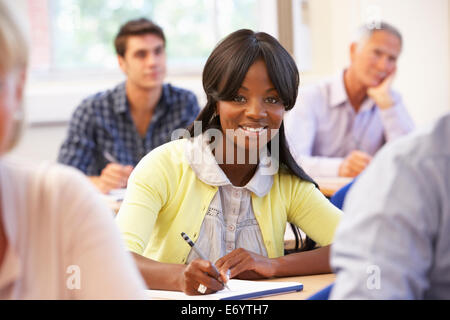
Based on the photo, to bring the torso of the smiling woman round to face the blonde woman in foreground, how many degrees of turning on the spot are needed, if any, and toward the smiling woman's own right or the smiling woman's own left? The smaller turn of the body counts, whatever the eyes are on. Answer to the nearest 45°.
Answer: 0° — they already face them

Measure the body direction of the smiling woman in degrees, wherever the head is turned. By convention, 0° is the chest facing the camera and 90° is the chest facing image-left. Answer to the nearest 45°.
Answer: approximately 0°

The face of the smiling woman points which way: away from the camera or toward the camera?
toward the camera
